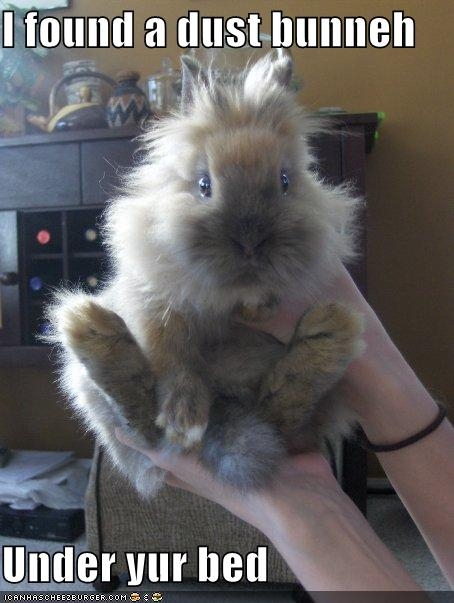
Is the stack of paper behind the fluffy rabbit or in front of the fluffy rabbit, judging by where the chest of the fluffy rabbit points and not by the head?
behind

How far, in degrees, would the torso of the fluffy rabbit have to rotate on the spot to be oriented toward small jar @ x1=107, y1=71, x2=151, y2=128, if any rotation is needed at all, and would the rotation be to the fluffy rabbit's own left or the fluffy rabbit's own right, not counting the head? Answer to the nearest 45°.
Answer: approximately 180°

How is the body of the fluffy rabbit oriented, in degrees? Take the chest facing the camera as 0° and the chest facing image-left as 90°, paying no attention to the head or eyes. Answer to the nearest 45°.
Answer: approximately 0°

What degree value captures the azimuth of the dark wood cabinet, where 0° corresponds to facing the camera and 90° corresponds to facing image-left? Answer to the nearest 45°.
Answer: approximately 0°

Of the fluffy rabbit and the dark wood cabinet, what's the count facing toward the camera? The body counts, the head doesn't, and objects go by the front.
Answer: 2
